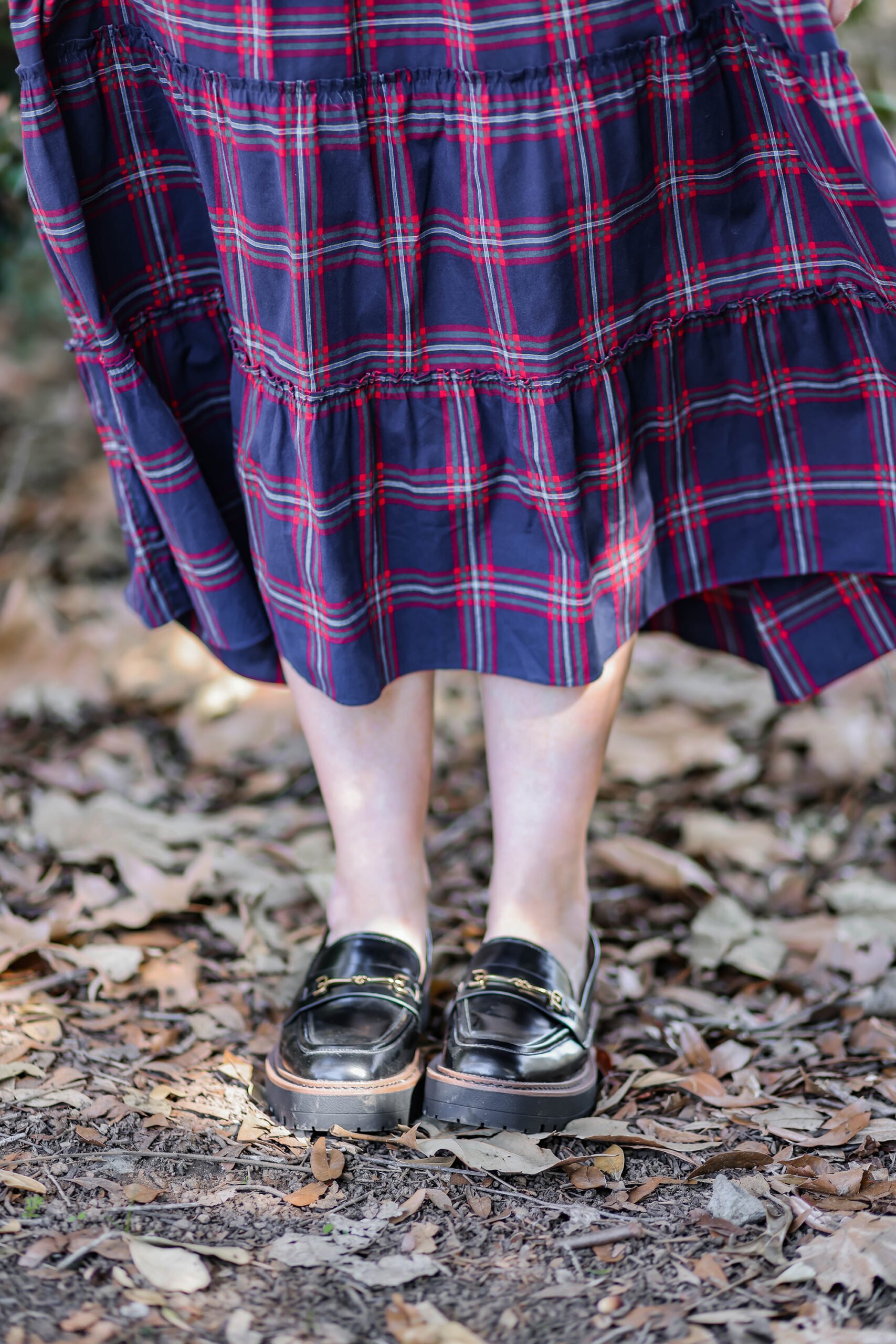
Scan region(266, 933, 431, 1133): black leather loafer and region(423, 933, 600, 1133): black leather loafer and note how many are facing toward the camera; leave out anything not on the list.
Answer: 2

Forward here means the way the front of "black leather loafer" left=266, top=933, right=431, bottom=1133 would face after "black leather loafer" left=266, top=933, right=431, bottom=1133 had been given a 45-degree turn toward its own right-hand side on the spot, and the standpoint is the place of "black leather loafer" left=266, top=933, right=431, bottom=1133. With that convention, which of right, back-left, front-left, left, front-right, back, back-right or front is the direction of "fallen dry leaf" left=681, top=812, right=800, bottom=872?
back

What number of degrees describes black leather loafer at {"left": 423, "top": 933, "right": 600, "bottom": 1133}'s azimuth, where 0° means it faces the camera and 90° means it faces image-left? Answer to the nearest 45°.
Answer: approximately 0°
